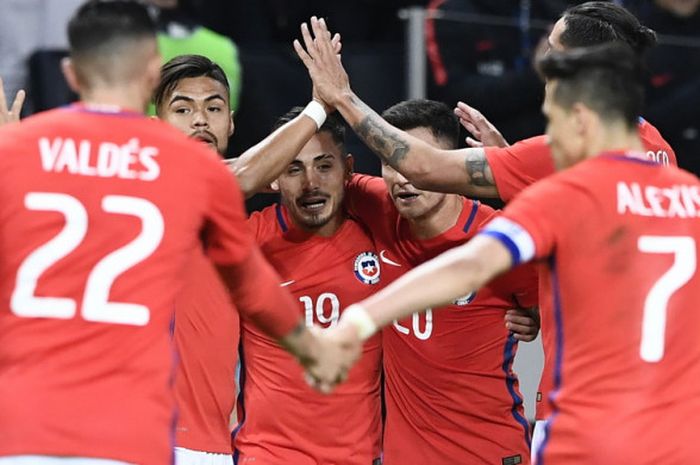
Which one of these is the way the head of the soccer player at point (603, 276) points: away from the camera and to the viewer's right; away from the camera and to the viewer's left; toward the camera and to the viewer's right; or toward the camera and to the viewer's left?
away from the camera and to the viewer's left

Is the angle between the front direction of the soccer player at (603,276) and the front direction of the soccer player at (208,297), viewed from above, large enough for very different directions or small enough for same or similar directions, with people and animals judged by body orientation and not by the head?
very different directions

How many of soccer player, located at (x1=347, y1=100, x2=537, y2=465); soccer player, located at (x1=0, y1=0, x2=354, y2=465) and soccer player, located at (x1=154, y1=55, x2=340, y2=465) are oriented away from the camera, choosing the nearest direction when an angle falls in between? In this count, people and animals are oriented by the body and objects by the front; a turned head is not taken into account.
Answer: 1

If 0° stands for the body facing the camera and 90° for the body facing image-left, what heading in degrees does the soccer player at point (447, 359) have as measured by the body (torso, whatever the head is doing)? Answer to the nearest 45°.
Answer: approximately 45°

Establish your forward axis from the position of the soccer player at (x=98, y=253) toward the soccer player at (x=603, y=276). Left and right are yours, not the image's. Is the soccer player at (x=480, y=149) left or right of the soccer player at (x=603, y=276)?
left

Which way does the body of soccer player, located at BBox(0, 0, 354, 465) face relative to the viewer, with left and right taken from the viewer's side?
facing away from the viewer

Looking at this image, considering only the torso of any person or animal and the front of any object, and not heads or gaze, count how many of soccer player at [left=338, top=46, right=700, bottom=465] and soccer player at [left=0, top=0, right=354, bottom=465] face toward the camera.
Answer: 0

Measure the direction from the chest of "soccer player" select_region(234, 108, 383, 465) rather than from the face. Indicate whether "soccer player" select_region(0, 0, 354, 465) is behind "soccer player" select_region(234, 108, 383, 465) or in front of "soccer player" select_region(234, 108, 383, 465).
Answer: in front

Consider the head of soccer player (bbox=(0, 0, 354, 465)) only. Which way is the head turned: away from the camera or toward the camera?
away from the camera

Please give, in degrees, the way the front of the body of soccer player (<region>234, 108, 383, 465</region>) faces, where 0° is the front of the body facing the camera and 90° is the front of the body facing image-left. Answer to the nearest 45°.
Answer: approximately 0°
